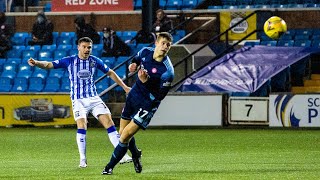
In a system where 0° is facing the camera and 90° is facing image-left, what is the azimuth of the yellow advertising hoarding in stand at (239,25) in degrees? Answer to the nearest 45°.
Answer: approximately 0°

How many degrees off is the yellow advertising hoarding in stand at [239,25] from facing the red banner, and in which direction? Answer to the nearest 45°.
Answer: approximately 90° to its right

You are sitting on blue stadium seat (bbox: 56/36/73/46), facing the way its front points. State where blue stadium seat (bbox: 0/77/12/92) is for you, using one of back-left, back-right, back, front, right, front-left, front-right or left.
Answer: front-right

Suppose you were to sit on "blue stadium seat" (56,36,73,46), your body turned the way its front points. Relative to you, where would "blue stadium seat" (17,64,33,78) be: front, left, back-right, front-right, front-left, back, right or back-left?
front-right

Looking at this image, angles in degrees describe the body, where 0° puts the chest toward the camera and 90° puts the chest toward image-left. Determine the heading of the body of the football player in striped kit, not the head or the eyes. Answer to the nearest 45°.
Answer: approximately 0°

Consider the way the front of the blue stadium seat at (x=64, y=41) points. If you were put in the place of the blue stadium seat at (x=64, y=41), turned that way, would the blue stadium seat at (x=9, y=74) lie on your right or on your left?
on your right
